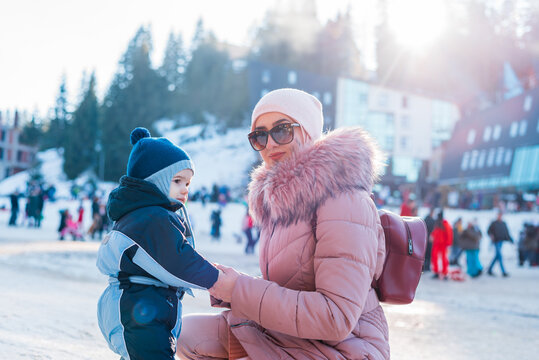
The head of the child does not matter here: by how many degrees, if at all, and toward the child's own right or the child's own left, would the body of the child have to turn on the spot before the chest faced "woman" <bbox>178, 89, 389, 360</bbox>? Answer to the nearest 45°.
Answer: approximately 45° to the child's own right

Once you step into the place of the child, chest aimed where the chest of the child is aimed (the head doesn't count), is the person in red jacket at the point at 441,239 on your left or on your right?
on your left

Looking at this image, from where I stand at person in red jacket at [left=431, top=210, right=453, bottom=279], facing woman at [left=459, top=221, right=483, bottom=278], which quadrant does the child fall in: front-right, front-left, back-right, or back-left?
back-right

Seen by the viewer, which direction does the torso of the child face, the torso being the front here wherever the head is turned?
to the viewer's right

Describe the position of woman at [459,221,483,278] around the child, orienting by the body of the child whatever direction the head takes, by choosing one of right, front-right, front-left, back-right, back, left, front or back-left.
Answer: front-left
